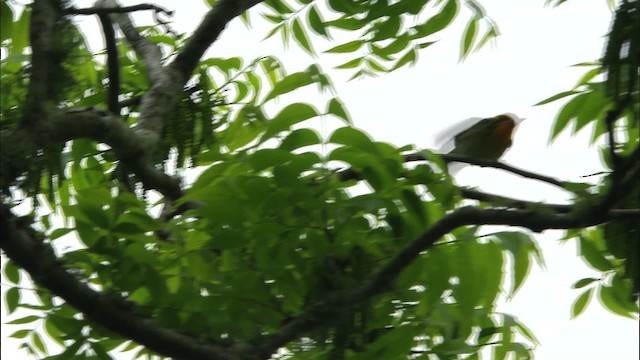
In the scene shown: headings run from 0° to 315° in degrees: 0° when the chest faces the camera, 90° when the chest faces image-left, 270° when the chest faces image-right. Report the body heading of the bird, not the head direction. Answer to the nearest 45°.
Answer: approximately 270°
